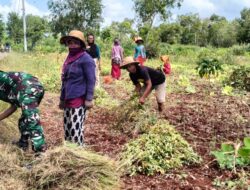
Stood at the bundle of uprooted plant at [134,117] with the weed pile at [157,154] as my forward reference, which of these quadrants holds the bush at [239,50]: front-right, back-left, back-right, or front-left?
back-left

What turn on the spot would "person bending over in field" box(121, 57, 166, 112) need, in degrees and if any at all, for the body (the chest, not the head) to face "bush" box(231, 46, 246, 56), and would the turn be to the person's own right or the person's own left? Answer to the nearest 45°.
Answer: approximately 135° to the person's own right

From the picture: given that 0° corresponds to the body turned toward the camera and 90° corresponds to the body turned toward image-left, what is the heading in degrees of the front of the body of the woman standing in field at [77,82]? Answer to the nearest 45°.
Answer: approximately 45°

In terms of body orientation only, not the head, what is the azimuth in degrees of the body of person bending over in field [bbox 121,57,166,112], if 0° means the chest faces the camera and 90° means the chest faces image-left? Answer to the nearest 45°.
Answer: approximately 45°

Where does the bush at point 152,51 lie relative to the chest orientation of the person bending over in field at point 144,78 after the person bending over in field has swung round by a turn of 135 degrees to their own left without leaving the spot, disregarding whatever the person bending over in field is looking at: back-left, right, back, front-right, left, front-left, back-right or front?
left

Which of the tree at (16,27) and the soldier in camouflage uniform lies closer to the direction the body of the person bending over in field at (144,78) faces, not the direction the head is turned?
the soldier in camouflage uniform
